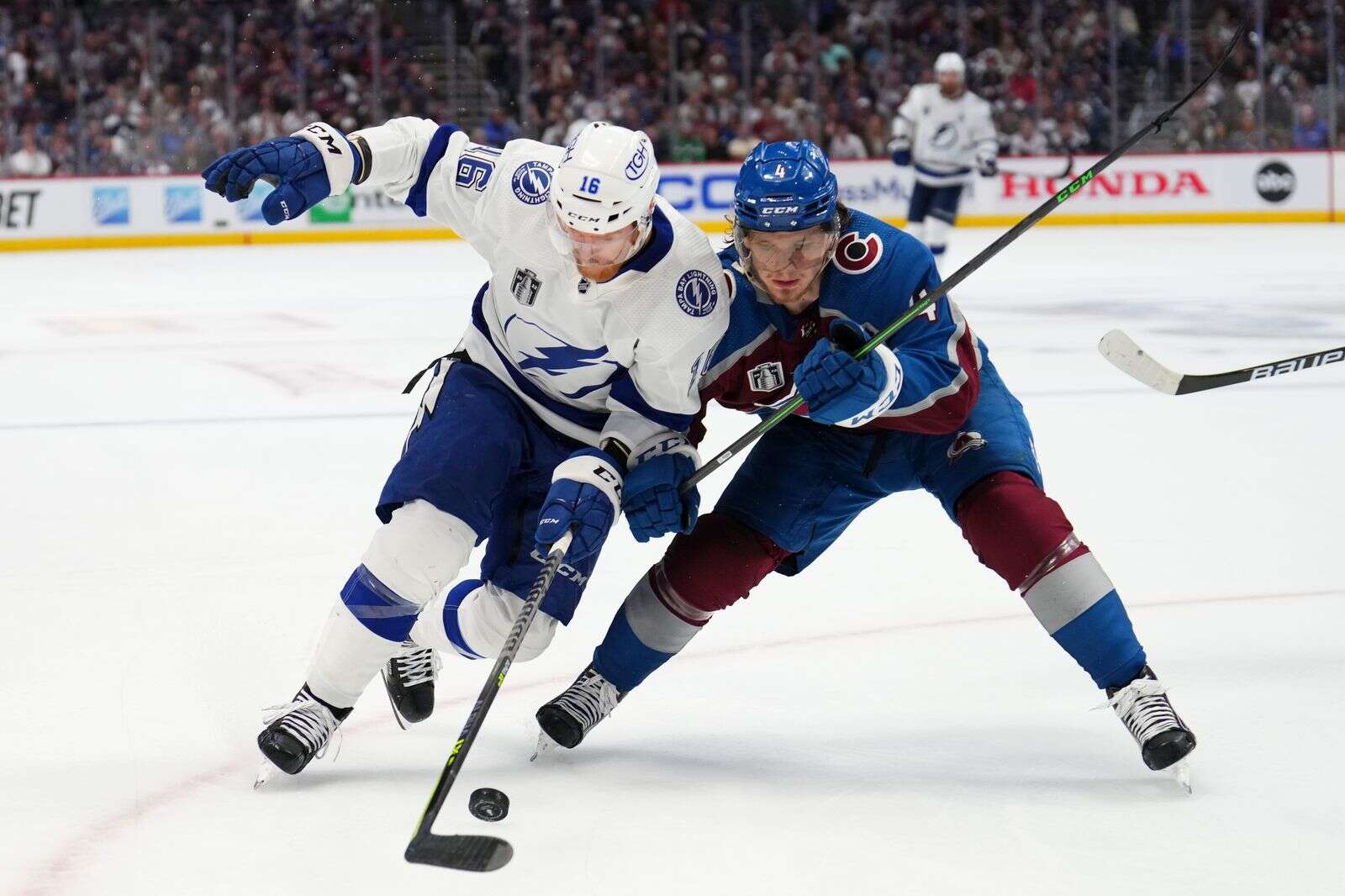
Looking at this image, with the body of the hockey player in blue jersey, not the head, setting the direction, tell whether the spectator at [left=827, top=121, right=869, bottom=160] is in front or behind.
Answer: behind

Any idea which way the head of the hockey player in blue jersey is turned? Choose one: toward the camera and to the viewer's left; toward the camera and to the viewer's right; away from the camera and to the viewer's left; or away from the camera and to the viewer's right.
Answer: toward the camera and to the viewer's left

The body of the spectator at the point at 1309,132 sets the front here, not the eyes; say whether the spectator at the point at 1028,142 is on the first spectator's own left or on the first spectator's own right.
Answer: on the first spectator's own right

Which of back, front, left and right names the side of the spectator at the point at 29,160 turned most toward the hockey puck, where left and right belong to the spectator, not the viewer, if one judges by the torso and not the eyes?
front

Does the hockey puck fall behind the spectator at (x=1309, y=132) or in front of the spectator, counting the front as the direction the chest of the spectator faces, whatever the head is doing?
in front

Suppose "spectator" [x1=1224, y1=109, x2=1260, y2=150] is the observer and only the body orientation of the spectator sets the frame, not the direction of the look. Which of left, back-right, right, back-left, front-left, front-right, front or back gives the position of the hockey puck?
front

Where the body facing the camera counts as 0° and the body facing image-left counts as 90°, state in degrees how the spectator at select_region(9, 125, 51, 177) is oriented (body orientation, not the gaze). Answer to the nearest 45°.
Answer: approximately 0°

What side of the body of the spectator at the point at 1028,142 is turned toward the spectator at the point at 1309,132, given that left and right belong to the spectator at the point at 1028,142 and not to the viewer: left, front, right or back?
left

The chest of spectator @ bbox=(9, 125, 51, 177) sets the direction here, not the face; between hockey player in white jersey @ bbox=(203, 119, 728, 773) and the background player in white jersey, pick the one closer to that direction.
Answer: the hockey player in white jersey

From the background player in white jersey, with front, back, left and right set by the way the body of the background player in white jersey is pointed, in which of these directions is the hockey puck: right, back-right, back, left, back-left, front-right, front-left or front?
front

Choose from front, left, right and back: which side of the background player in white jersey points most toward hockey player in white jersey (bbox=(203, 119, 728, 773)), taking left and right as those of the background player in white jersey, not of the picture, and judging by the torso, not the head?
front

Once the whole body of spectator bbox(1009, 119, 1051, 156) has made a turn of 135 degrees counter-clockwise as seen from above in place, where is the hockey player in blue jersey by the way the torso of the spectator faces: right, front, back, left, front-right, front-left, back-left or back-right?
back-right

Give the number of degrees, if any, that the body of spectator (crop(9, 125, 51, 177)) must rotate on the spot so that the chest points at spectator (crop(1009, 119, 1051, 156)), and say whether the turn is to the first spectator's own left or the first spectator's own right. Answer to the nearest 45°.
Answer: approximately 90° to the first spectator's own left
